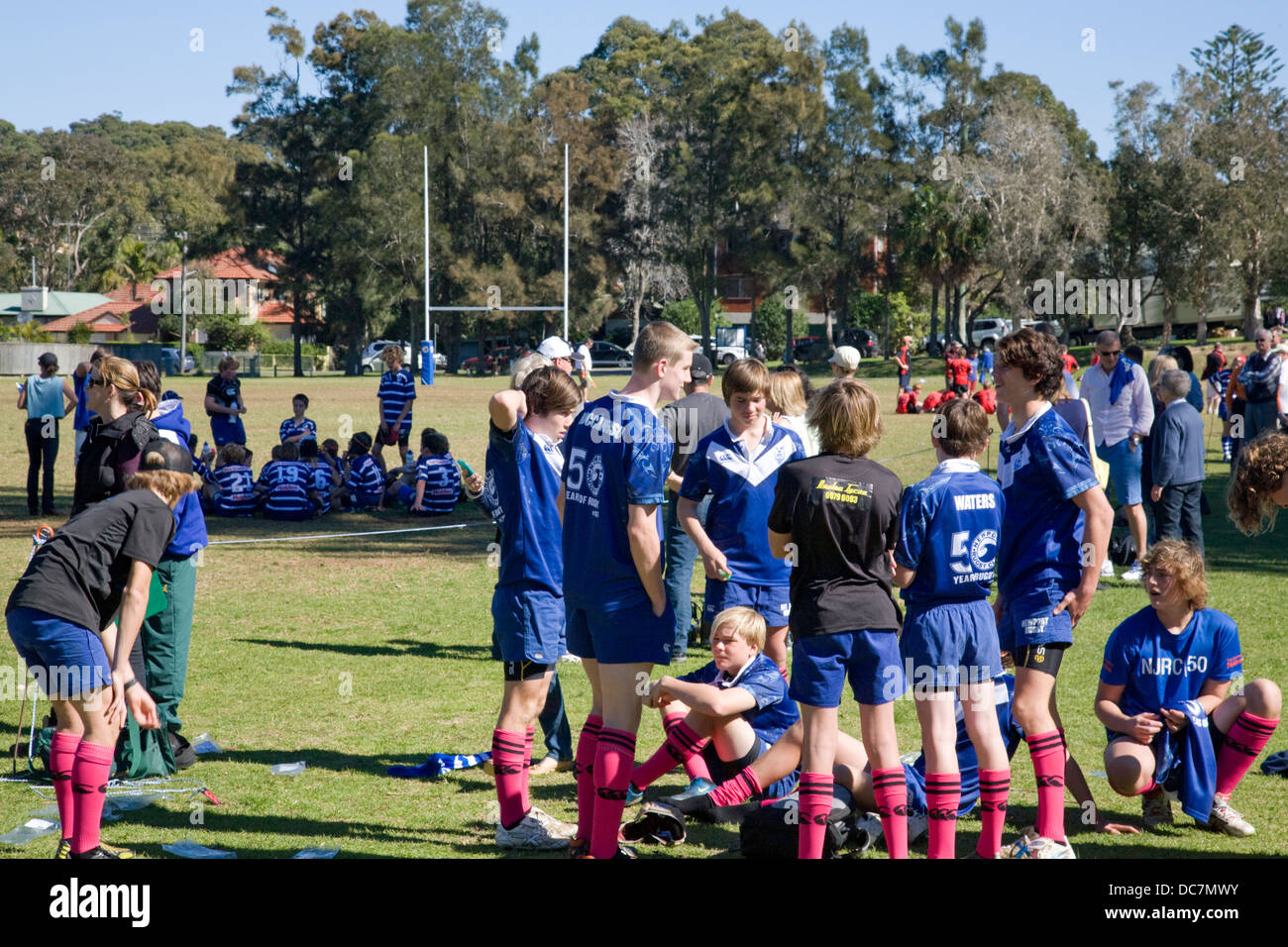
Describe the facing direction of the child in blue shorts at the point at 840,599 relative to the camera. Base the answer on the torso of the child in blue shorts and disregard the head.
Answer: away from the camera

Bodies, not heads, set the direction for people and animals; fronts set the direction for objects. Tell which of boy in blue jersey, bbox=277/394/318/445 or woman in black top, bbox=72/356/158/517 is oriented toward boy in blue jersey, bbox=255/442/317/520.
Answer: boy in blue jersey, bbox=277/394/318/445

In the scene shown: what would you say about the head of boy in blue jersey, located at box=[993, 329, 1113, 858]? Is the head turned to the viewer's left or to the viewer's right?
to the viewer's left

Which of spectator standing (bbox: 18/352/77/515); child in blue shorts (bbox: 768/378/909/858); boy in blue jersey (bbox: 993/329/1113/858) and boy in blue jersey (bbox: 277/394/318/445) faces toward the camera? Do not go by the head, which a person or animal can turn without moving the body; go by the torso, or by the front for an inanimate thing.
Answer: boy in blue jersey (bbox: 277/394/318/445)

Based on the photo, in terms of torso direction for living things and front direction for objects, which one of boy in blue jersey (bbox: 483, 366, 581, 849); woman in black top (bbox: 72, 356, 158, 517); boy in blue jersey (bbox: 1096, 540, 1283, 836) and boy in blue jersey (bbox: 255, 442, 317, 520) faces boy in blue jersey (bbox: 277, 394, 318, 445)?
boy in blue jersey (bbox: 255, 442, 317, 520)

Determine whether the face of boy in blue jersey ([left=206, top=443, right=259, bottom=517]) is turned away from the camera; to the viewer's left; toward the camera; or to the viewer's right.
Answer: away from the camera

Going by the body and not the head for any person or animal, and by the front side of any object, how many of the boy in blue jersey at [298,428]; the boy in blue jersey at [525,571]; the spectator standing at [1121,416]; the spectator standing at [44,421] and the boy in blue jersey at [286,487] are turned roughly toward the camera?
2

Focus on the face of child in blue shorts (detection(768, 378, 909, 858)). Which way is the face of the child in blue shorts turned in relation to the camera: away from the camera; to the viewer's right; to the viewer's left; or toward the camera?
away from the camera

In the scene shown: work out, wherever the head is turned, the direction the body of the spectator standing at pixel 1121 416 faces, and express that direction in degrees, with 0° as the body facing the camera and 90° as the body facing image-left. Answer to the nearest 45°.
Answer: approximately 0°
